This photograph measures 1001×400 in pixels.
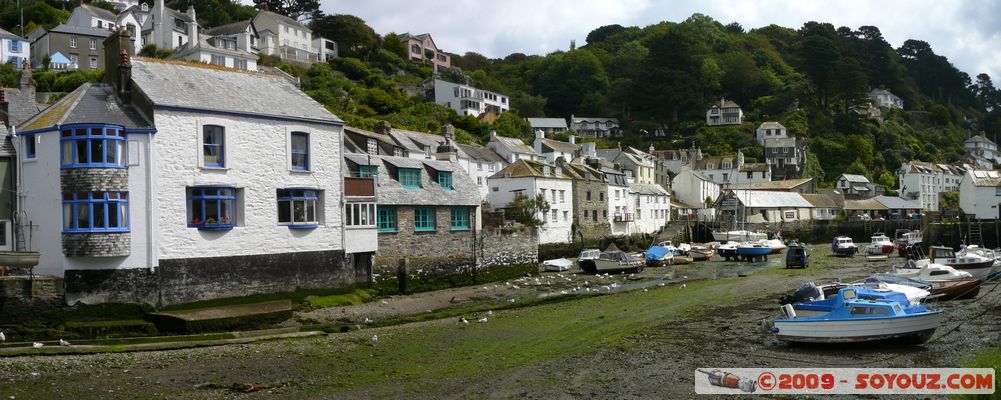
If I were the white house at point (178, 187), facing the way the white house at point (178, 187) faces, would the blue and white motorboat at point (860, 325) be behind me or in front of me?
in front

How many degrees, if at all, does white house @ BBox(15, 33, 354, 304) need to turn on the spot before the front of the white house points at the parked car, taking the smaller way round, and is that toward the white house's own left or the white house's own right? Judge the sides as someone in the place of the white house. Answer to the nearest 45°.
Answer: approximately 45° to the white house's own left

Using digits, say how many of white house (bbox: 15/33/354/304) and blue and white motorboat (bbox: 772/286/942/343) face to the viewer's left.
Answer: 0

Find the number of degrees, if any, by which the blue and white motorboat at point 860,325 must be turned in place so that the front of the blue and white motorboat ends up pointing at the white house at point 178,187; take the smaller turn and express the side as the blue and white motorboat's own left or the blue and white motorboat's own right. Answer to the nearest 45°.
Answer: approximately 180°

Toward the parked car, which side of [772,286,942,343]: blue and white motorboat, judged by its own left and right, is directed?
left

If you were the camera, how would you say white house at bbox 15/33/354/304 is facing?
facing the viewer and to the right of the viewer

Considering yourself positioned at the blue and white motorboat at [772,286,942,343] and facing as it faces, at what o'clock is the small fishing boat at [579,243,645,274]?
The small fishing boat is roughly at 8 o'clock from the blue and white motorboat.

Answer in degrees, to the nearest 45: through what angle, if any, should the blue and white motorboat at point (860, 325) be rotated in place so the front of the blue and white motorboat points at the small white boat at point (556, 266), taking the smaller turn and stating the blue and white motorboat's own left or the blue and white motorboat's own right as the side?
approximately 135° to the blue and white motorboat's own left

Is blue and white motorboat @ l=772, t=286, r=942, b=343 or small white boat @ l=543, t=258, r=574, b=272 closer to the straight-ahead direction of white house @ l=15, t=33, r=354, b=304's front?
the blue and white motorboat

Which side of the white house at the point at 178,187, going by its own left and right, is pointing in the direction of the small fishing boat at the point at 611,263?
left

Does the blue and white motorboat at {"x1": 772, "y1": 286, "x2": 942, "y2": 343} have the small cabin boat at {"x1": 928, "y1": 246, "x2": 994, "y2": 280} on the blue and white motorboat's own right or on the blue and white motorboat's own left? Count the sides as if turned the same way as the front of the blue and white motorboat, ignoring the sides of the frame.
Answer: on the blue and white motorboat's own left

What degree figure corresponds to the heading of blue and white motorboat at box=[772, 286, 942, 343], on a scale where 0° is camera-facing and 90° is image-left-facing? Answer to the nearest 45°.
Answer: approximately 270°
